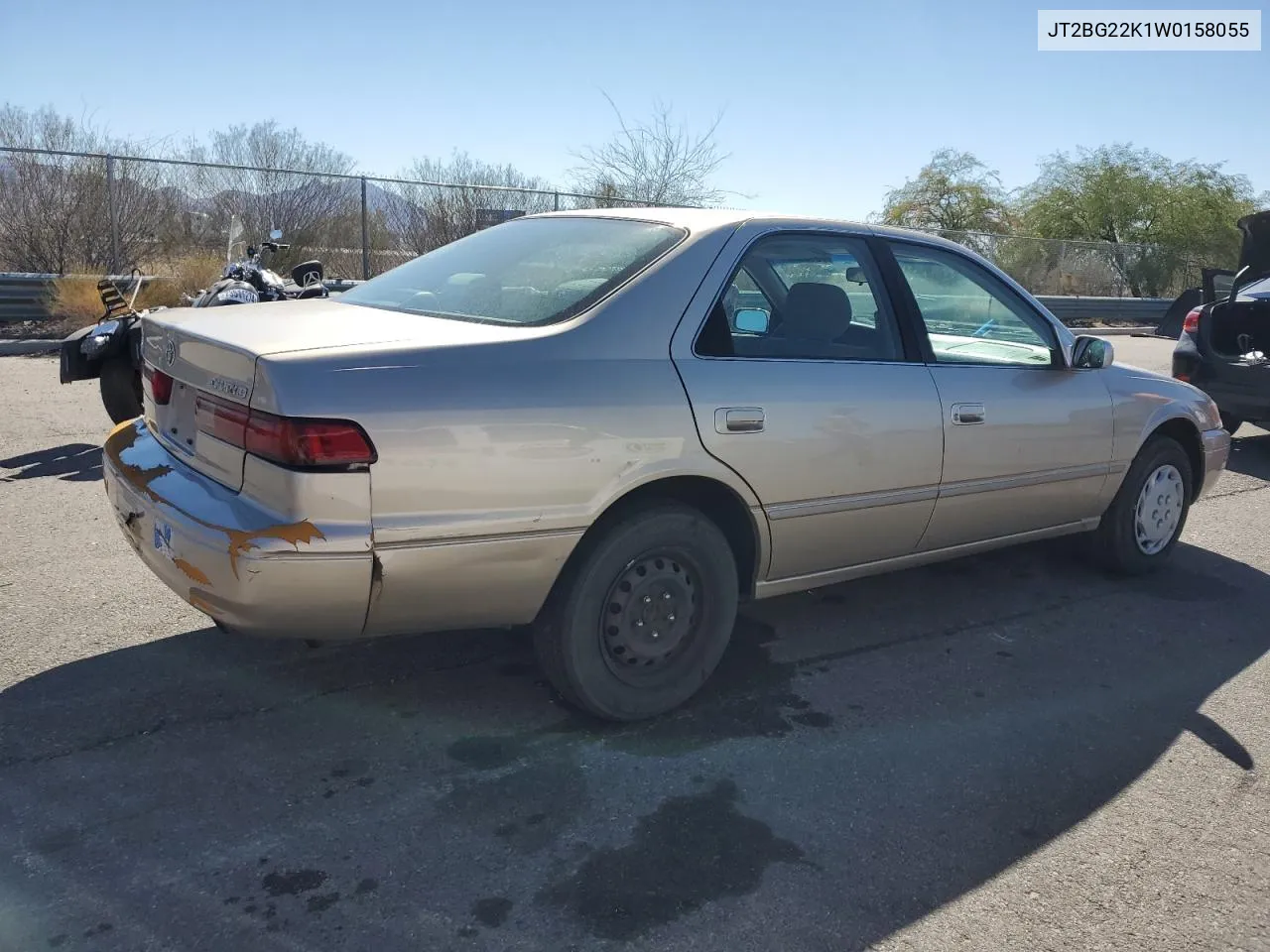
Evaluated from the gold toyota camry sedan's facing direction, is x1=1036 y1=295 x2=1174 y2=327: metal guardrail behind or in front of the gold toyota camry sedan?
in front

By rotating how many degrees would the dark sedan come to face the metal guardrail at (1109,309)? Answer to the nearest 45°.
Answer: approximately 45° to its left

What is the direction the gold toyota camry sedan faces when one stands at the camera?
facing away from the viewer and to the right of the viewer

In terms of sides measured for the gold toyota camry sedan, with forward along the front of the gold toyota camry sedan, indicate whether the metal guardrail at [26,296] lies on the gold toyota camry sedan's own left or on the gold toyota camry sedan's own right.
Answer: on the gold toyota camry sedan's own left

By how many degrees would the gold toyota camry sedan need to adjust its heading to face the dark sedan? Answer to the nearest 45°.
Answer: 0° — it already faces it

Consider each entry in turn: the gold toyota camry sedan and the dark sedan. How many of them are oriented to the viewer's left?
0

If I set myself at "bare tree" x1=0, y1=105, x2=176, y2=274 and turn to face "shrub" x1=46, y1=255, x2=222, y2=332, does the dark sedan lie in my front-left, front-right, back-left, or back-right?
front-left

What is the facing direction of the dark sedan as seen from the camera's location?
facing away from the viewer and to the right of the viewer

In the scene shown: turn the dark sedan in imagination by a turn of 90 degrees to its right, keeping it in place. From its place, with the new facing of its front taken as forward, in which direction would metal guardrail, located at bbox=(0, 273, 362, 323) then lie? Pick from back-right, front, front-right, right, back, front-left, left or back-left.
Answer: back-right

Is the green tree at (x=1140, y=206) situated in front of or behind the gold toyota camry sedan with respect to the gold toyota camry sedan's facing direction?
in front
